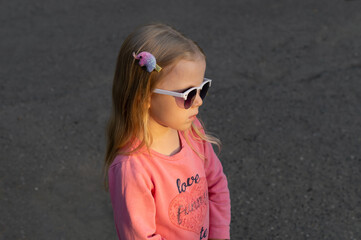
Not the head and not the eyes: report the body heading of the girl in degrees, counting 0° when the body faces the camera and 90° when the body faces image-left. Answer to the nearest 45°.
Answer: approximately 315°

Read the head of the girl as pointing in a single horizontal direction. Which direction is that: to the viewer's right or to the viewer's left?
to the viewer's right
